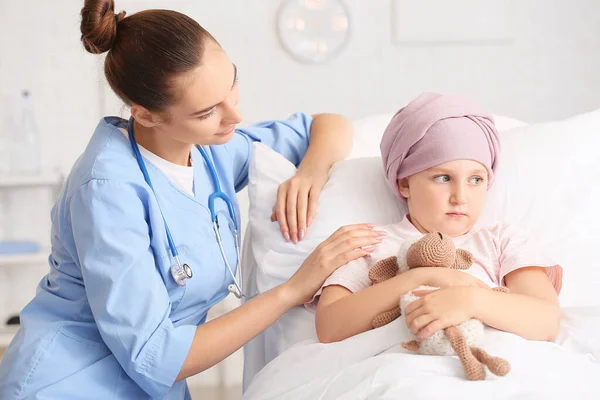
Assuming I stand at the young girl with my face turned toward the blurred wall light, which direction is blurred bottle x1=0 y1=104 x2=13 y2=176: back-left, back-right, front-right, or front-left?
front-left

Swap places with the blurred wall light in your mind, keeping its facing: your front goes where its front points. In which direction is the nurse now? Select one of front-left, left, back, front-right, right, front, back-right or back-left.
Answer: front

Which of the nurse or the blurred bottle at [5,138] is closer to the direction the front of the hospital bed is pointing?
the nurse

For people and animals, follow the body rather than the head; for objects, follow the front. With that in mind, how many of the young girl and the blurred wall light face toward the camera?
2

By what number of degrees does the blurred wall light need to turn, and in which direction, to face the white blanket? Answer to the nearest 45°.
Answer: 0° — it already faces it

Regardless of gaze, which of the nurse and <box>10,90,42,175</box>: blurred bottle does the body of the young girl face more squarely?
the nurse

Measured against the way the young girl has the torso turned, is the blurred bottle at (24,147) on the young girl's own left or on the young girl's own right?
on the young girl's own right

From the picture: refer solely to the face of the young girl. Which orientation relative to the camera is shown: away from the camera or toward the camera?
toward the camera

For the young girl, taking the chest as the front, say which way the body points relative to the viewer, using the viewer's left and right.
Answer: facing the viewer

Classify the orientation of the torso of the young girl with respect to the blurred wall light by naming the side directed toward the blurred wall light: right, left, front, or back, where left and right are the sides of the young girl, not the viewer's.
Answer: back

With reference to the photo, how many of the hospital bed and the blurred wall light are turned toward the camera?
2

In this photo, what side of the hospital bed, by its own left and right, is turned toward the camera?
front

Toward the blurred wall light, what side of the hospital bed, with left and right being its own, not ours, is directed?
back

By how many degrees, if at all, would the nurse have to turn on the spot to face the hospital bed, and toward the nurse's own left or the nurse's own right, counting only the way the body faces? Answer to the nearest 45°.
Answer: approximately 45° to the nurse's own left

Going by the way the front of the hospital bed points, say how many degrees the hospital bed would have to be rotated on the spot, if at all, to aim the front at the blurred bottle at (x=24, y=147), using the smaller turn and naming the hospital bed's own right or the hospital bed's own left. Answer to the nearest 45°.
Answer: approximately 135° to the hospital bed's own right

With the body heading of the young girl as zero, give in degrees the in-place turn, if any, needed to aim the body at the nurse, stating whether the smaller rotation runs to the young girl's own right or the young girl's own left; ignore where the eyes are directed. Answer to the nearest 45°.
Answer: approximately 90° to the young girl's own right
